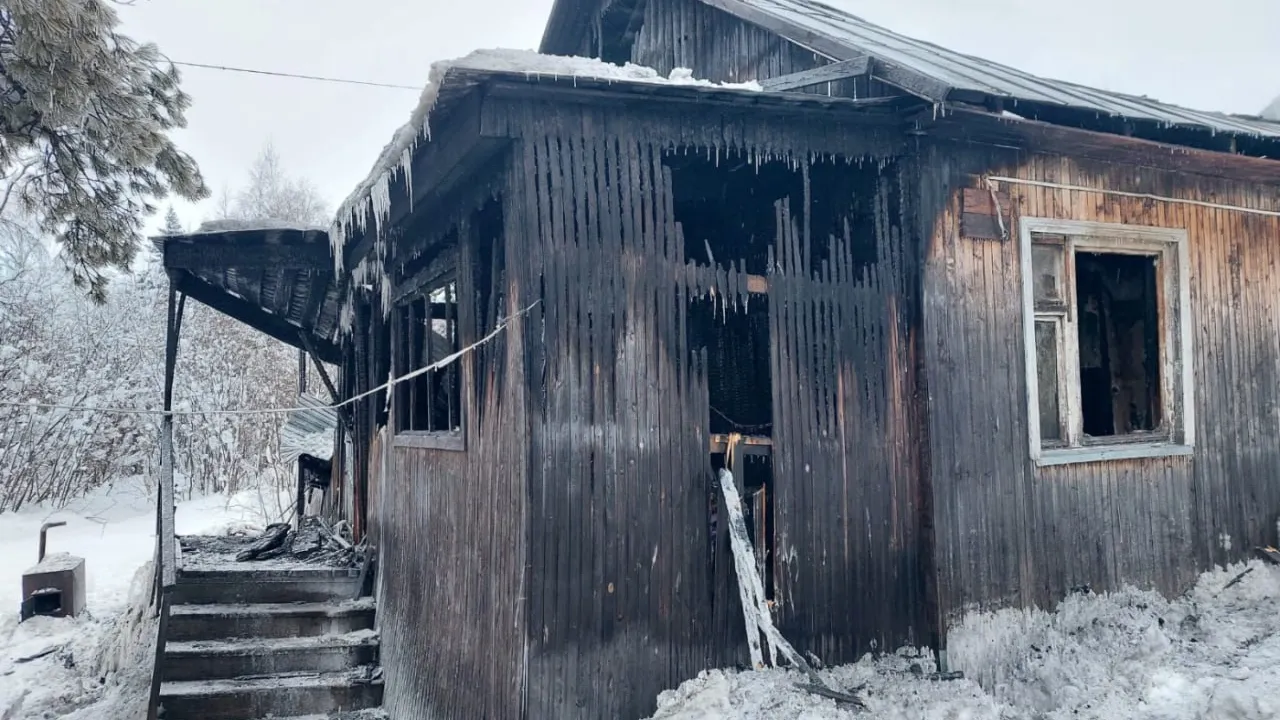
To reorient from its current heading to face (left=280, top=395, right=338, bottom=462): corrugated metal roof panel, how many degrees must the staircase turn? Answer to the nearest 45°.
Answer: approximately 180°

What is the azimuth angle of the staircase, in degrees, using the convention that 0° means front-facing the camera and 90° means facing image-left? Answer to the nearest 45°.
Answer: approximately 0°

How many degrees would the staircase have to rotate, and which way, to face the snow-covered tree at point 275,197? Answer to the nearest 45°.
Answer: approximately 180°
